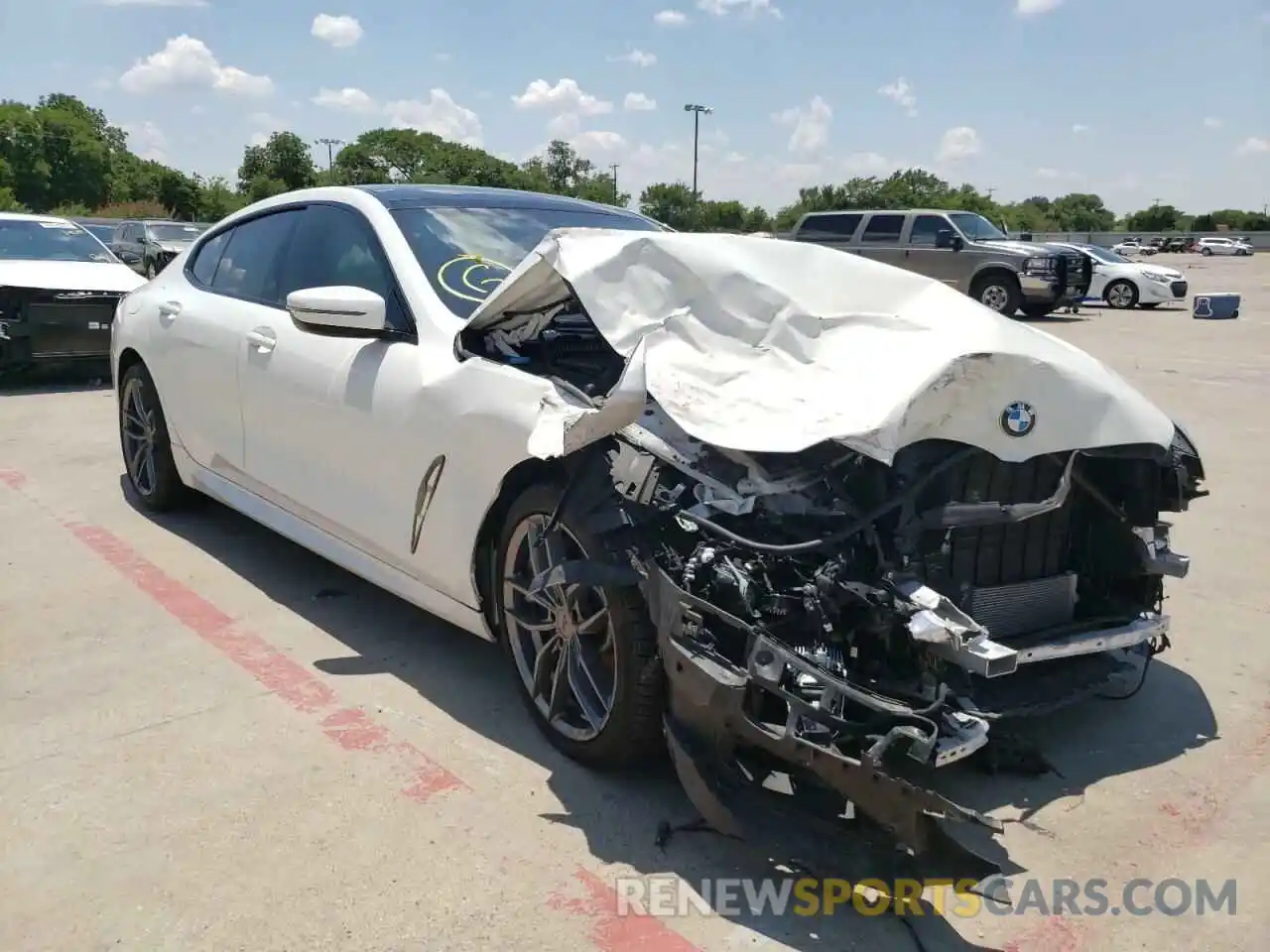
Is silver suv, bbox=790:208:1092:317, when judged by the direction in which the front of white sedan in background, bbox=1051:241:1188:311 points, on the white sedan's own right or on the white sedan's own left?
on the white sedan's own right

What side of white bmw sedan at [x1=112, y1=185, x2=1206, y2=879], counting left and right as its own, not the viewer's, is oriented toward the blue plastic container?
left

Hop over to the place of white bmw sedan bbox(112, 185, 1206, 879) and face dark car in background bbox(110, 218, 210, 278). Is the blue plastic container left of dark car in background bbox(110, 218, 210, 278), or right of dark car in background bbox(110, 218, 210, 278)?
right

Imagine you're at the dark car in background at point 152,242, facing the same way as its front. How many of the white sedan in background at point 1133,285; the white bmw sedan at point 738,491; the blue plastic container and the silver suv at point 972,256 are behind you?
0

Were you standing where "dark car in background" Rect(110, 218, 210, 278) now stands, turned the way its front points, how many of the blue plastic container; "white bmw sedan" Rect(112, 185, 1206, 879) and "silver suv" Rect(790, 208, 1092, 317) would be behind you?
0

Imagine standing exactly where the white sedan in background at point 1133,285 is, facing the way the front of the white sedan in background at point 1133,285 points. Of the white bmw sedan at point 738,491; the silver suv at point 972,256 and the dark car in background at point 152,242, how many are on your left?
0

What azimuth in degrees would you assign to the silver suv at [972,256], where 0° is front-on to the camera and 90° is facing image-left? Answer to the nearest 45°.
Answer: approximately 315°

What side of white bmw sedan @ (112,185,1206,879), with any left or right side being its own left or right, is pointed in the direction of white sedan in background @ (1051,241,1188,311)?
left

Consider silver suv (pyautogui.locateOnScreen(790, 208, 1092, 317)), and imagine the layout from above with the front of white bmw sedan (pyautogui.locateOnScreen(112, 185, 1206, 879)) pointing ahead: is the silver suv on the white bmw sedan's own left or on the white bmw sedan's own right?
on the white bmw sedan's own left

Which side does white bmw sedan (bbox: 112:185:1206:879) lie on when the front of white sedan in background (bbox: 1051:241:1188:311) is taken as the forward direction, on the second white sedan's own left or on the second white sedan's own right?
on the second white sedan's own right

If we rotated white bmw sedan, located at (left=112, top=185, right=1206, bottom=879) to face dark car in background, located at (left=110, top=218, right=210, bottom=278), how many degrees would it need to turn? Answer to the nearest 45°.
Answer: approximately 180°

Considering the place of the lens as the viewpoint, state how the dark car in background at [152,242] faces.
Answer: facing the viewer and to the right of the viewer

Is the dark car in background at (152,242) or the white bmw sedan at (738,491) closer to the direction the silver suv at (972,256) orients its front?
the white bmw sedan

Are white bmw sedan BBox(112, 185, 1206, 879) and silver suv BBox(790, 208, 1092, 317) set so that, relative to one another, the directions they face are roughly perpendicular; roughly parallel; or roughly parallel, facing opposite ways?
roughly parallel
